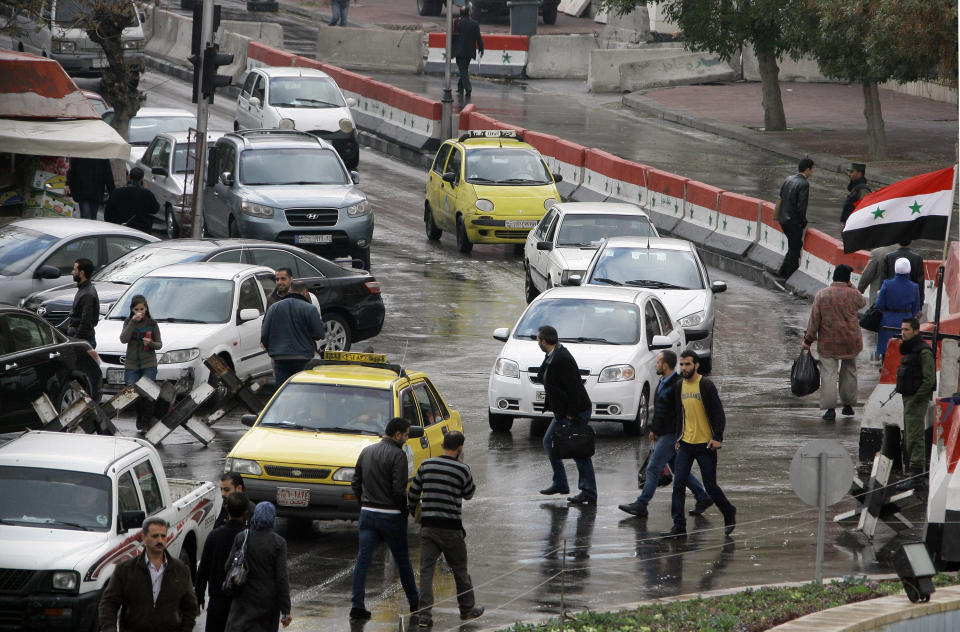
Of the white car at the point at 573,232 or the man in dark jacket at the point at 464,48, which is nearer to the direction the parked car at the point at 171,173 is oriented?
the white car

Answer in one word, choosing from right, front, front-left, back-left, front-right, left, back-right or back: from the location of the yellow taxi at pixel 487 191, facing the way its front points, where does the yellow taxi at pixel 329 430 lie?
front-right

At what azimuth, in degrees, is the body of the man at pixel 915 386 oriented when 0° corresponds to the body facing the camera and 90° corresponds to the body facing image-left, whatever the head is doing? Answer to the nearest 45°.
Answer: approximately 45°

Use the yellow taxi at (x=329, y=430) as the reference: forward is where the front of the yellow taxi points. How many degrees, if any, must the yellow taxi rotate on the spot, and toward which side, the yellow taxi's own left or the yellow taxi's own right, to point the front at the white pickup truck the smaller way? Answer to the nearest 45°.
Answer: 0° — it already faces it

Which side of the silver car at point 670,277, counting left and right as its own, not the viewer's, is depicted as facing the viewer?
front

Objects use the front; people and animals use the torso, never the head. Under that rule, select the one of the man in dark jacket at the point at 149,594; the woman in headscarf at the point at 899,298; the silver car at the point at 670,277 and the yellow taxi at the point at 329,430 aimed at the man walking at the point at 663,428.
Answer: the silver car

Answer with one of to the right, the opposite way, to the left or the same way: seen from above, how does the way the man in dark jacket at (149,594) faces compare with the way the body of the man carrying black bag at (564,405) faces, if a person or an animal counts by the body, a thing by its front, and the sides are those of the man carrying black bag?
to the left

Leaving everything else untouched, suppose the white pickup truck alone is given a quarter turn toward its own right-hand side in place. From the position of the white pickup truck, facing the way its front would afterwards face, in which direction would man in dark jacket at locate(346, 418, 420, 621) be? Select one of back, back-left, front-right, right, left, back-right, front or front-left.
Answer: back-right

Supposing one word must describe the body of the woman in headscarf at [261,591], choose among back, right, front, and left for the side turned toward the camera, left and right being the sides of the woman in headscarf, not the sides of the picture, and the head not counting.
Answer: back

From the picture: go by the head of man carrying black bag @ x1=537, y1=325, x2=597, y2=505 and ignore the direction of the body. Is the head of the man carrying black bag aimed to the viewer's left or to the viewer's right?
to the viewer's left

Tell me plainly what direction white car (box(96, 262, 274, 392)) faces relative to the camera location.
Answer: facing the viewer and to the left of the viewer

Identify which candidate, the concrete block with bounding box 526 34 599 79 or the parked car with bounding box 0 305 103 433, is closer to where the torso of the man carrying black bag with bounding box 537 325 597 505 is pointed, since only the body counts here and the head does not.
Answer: the parked car
